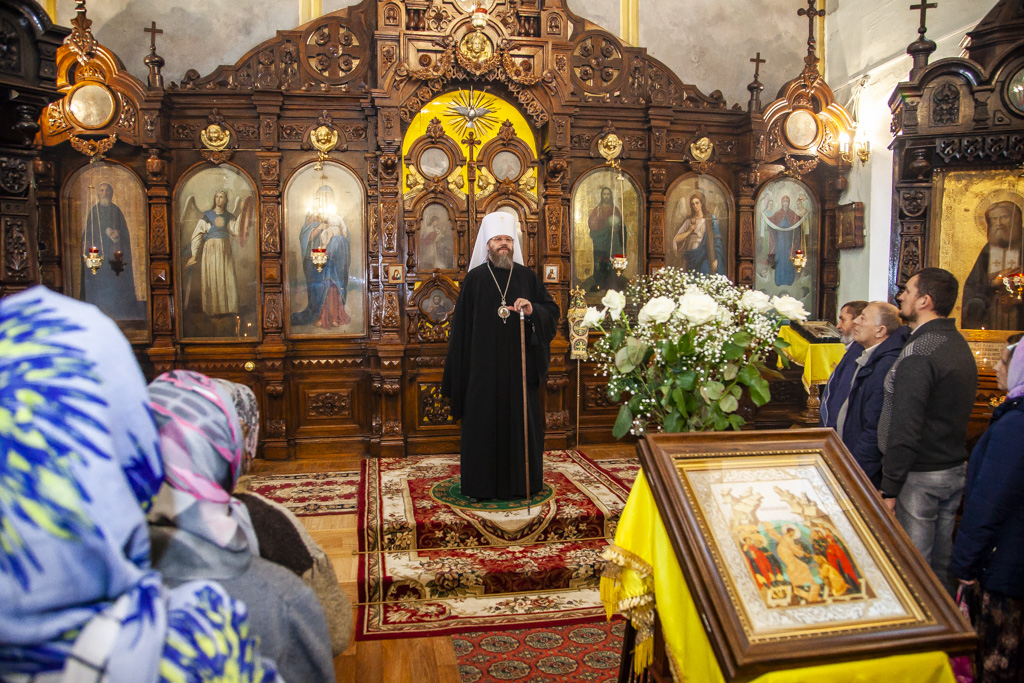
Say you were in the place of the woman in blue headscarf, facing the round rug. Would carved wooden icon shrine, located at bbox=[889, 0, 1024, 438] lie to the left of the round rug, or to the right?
right

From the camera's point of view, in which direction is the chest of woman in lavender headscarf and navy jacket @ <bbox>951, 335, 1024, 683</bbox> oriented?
to the viewer's left

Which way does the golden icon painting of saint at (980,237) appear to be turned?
toward the camera

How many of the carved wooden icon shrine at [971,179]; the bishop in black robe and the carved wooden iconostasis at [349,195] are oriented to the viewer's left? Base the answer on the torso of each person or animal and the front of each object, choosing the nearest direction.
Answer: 0

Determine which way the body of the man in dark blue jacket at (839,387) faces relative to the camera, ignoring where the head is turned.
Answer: to the viewer's left

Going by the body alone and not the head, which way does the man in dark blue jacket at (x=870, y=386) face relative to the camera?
to the viewer's left

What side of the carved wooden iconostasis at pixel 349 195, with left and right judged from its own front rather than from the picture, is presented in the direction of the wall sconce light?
left

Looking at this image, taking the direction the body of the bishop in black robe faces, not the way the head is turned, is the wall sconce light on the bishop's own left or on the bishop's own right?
on the bishop's own left

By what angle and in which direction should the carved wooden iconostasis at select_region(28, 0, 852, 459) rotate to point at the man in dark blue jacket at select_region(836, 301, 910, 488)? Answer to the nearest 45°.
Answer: approximately 45° to its left

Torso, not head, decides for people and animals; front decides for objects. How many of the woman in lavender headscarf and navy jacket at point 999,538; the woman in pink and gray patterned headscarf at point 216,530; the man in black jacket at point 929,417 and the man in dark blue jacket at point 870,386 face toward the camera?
0

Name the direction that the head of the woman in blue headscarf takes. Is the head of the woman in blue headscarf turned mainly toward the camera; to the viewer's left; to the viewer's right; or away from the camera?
away from the camera

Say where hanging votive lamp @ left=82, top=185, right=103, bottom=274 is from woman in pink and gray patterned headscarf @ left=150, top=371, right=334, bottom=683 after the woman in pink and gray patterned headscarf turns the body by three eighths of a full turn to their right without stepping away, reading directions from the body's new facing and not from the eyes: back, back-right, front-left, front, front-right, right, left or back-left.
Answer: back

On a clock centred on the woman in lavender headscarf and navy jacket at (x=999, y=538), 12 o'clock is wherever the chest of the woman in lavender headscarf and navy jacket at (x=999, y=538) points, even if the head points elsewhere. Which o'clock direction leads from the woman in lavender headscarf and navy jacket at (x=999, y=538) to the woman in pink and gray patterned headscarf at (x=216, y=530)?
the woman in pink and gray patterned headscarf at (x=216, y=530) is roughly at 10 o'clock from the woman in lavender headscarf and navy jacket at (x=999, y=538).

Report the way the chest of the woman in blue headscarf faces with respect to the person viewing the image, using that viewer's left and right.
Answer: facing away from the viewer and to the right of the viewer

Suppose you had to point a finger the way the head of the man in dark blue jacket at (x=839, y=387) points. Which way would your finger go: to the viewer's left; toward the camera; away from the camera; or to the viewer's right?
to the viewer's left
